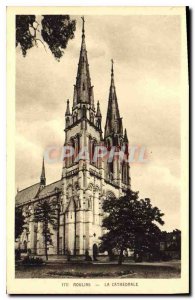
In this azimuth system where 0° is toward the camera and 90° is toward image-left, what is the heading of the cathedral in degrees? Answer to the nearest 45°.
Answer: approximately 315°
